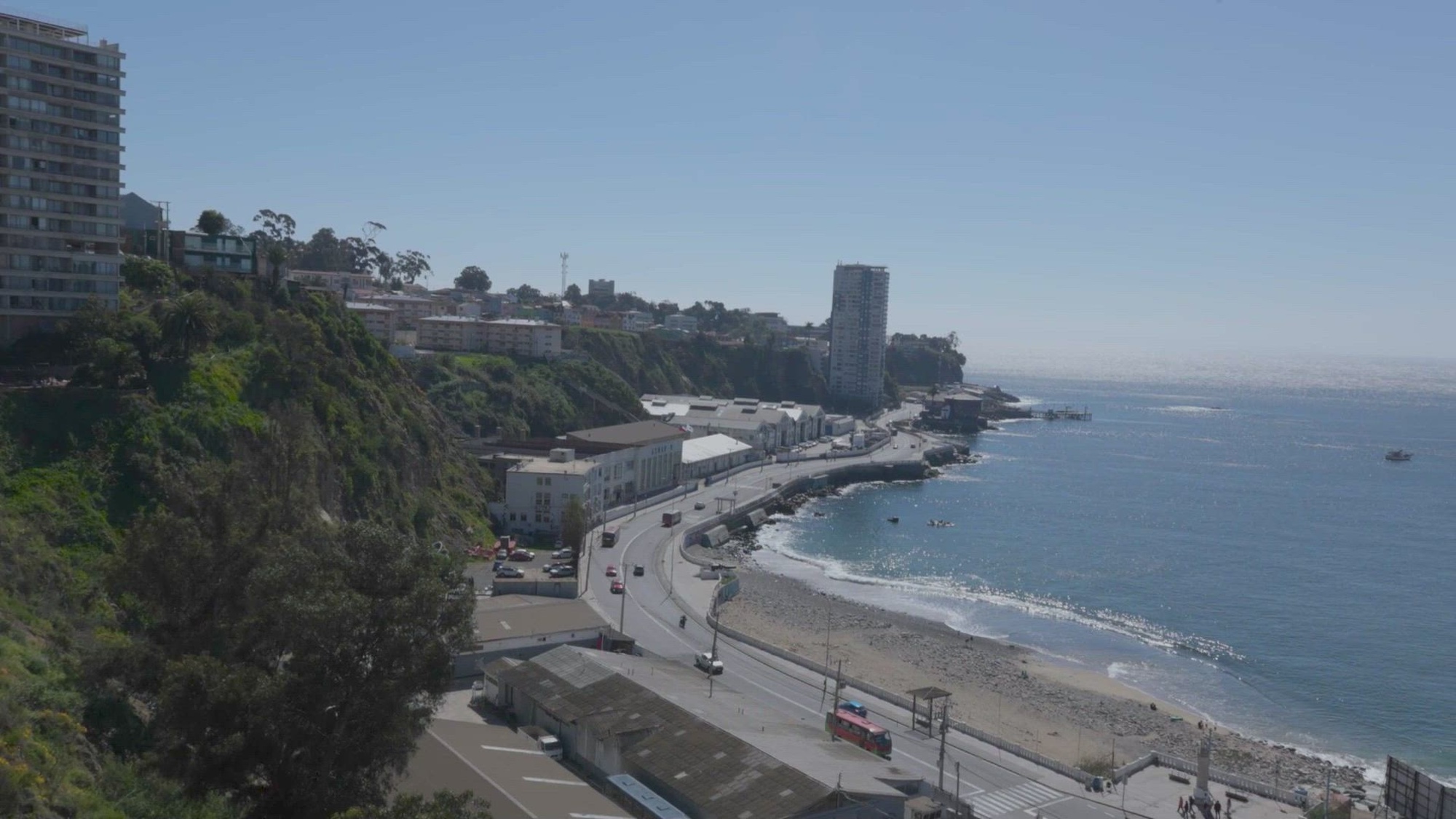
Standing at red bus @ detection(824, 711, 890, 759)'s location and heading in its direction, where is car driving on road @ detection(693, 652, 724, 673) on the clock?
The car driving on road is roughly at 6 o'clock from the red bus.

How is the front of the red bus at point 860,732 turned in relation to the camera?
facing the viewer and to the right of the viewer

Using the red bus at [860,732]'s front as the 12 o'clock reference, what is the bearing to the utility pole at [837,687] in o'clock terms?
The utility pole is roughly at 7 o'clock from the red bus.

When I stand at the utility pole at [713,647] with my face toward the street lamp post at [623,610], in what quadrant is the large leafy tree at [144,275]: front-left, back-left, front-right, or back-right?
front-left

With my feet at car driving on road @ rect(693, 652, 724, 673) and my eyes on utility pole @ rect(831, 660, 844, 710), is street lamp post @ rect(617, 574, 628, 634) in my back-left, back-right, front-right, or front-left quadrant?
back-left

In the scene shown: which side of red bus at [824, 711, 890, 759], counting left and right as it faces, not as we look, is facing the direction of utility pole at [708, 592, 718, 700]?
back

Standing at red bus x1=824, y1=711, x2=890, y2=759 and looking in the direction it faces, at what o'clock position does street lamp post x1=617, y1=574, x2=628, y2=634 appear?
The street lamp post is roughly at 6 o'clock from the red bus.

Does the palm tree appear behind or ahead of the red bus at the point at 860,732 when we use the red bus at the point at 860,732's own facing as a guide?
behind
